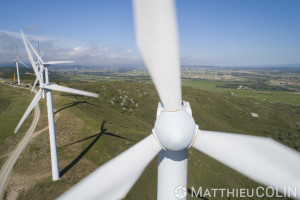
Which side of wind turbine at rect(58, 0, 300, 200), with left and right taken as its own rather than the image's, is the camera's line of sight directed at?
front
